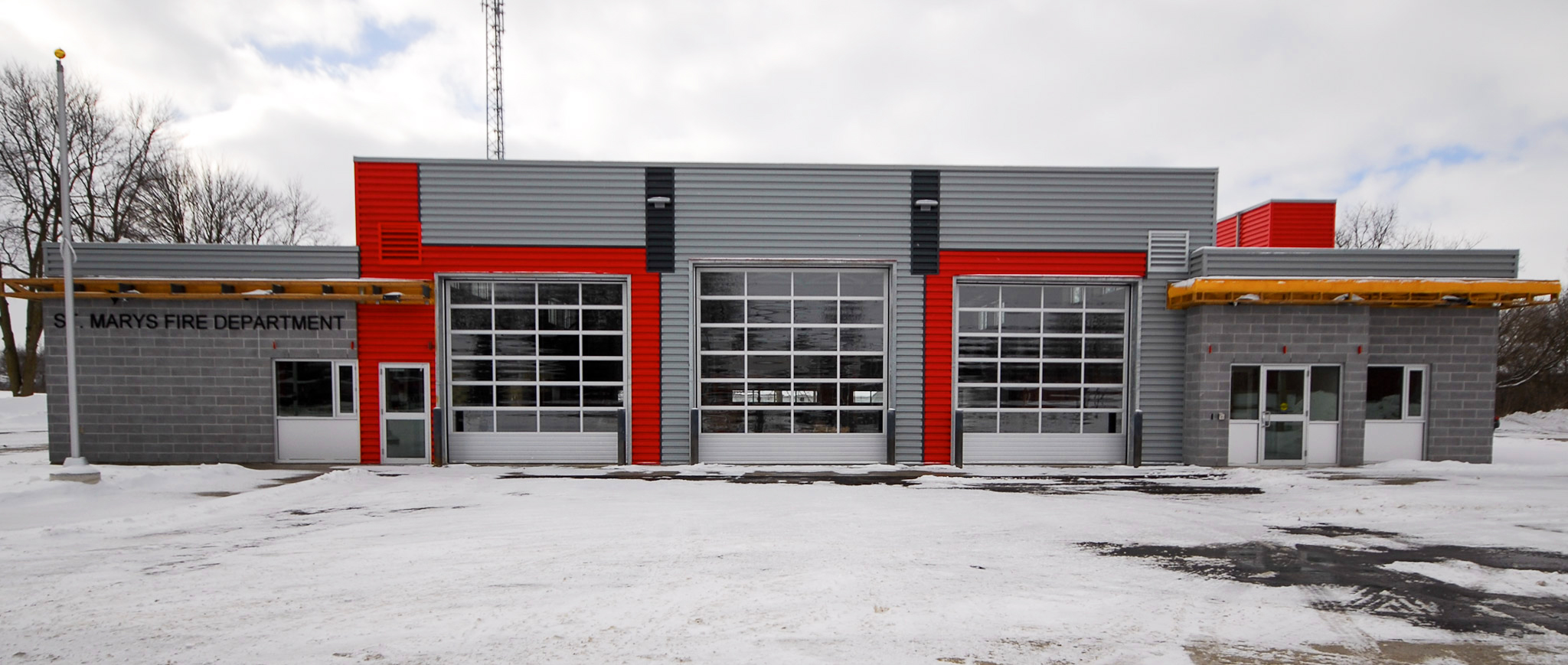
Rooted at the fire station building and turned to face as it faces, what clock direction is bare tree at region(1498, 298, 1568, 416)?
The bare tree is roughly at 8 o'clock from the fire station building.

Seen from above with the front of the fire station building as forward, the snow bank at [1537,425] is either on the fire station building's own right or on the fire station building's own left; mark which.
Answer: on the fire station building's own left

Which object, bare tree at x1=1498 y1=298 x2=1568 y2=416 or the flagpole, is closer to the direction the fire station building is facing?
the flagpole

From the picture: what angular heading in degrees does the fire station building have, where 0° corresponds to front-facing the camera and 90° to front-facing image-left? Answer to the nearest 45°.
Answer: approximately 0°
